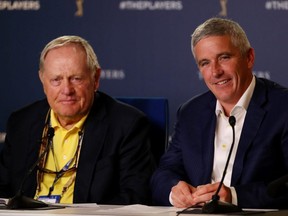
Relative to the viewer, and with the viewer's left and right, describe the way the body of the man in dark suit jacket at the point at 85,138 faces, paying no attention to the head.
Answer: facing the viewer and to the left of the viewer

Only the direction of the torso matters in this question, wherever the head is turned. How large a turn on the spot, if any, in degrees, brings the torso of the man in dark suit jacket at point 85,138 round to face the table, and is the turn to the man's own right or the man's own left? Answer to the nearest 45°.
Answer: approximately 45° to the man's own left

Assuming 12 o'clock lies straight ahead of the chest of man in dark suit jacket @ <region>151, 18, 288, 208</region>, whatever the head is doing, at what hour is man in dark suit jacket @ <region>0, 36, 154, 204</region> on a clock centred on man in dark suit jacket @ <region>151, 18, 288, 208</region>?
man in dark suit jacket @ <region>0, 36, 154, 204</region> is roughly at 2 o'clock from man in dark suit jacket @ <region>151, 18, 288, 208</region>.

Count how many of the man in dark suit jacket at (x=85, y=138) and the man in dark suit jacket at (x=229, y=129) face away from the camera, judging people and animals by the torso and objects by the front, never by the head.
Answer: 0

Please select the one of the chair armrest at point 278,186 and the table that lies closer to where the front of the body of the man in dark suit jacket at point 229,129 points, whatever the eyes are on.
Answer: the table

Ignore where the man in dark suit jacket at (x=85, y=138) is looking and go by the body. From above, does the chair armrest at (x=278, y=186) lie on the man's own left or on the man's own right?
on the man's own left

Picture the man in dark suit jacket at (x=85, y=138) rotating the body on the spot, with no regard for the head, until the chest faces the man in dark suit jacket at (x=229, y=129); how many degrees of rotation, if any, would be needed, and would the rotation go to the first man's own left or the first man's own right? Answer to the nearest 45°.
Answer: approximately 90° to the first man's own left
